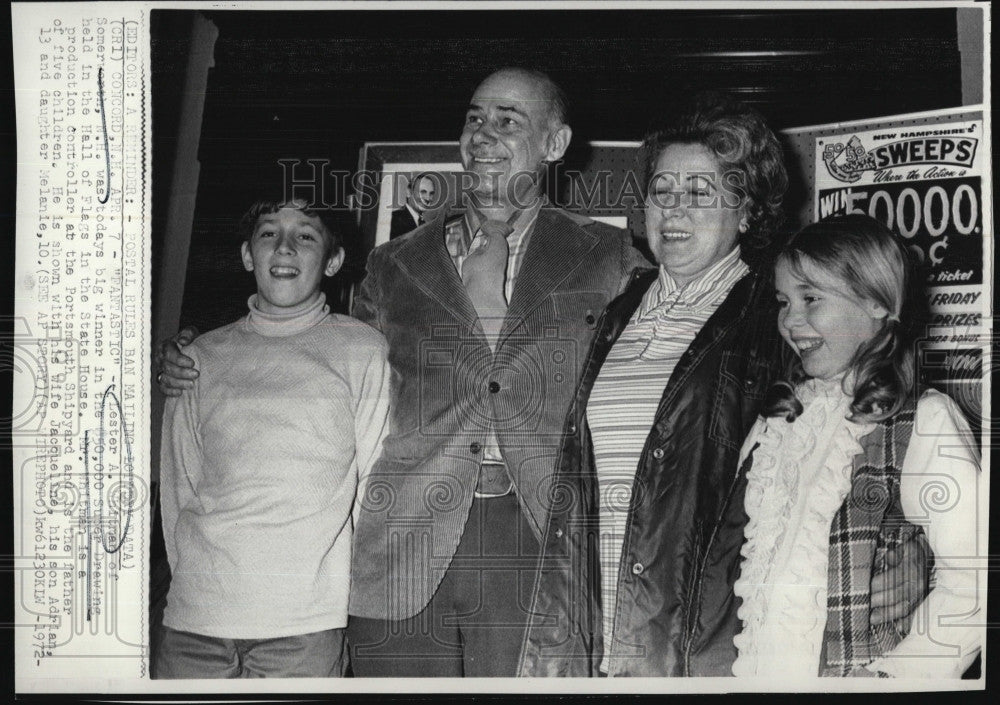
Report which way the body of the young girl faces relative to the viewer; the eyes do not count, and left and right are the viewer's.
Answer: facing the viewer and to the left of the viewer

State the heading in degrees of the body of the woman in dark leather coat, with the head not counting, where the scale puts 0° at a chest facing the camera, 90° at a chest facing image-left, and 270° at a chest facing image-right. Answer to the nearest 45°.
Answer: approximately 45°
